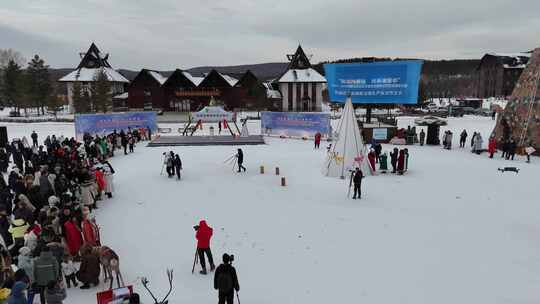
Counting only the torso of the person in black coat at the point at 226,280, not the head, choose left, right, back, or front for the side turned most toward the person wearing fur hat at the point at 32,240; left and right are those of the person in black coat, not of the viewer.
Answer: left

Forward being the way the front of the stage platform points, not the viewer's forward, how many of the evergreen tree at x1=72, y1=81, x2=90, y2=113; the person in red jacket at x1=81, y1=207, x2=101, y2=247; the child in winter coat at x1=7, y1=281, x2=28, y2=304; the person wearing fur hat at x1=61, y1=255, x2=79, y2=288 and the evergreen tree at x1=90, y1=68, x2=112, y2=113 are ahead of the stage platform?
3

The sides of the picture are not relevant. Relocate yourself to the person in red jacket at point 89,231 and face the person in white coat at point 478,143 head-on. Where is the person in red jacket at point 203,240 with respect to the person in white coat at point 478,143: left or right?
right

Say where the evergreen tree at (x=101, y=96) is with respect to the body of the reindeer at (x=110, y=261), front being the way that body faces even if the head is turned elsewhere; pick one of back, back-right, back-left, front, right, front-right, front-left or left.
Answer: front-right

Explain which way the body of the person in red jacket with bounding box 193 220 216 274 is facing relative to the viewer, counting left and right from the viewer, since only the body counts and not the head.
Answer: facing away from the viewer and to the left of the viewer

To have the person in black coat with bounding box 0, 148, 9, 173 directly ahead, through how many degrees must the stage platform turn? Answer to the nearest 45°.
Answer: approximately 45° to its right

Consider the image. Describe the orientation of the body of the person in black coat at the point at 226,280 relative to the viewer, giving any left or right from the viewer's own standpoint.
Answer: facing away from the viewer

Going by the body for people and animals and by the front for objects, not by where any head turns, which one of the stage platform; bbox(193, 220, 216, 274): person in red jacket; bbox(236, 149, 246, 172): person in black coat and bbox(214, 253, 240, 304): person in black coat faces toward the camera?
the stage platform
